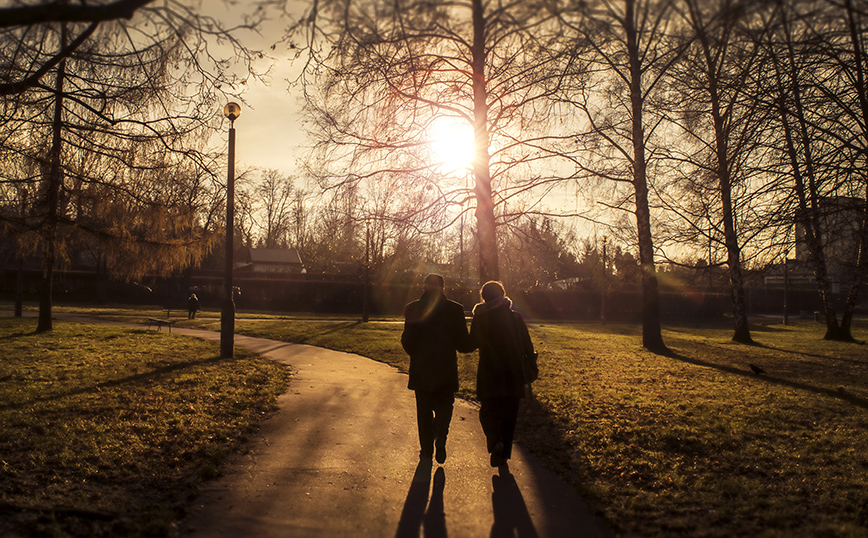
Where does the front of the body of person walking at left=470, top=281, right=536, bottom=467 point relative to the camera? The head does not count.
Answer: away from the camera

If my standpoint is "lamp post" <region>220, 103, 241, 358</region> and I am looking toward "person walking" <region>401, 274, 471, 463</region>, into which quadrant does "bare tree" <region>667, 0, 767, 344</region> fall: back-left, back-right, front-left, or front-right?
front-left

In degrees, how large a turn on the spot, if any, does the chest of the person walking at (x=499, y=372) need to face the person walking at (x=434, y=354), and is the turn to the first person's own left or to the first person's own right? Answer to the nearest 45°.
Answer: approximately 90° to the first person's own left

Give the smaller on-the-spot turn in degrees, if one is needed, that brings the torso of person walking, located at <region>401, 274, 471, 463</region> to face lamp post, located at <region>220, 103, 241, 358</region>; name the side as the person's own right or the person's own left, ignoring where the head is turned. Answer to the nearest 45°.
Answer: approximately 45° to the person's own left

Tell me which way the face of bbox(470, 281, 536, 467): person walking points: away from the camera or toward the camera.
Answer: away from the camera

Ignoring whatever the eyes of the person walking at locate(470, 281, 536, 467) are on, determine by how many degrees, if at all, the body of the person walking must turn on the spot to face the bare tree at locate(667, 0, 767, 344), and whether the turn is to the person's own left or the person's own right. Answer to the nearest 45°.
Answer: approximately 45° to the person's own right

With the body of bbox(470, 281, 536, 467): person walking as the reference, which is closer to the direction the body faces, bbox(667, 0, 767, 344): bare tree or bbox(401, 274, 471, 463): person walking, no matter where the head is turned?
the bare tree

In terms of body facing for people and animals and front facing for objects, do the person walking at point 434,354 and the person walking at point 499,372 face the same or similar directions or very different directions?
same or similar directions

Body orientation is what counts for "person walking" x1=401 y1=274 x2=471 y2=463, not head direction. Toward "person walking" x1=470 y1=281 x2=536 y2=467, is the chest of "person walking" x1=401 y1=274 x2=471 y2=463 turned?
no

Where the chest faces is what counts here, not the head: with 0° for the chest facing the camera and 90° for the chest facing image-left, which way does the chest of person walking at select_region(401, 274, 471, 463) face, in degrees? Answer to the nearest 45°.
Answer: approximately 180°

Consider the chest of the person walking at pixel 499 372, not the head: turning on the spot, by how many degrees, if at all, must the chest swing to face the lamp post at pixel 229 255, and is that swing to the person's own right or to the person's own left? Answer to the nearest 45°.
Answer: approximately 45° to the person's own left

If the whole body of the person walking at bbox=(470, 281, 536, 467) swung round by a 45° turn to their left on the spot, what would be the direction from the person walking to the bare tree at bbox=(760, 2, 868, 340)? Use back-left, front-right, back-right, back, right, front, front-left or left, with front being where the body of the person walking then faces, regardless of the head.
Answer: right

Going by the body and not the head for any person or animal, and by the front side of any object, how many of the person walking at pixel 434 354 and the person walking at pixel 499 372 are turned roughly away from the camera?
2
